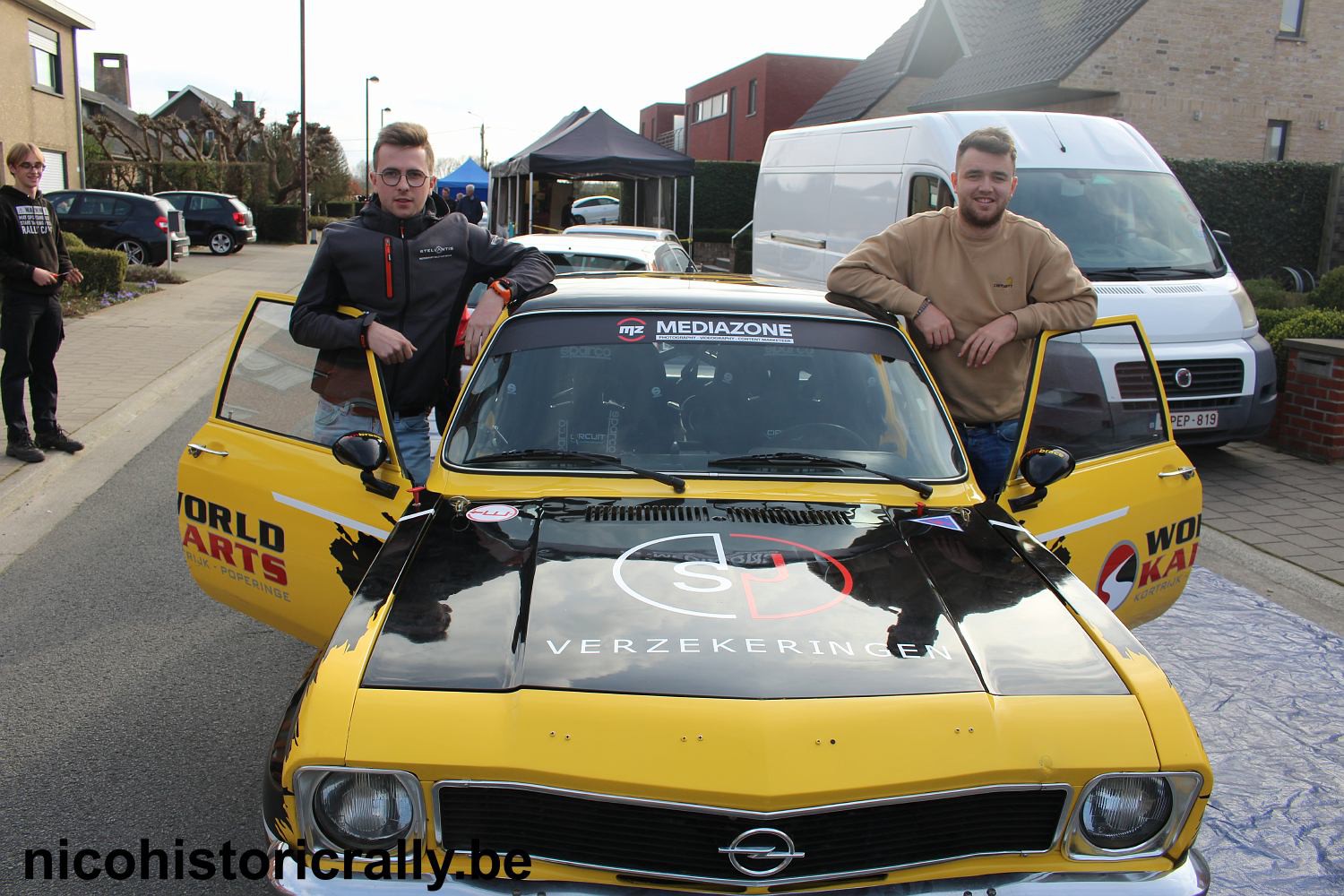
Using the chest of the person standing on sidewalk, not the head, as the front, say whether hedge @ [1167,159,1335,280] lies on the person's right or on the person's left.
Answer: on the person's left

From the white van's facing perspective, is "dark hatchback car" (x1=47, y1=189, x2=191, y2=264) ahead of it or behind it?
behind

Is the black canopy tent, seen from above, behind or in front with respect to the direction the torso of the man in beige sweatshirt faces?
behind

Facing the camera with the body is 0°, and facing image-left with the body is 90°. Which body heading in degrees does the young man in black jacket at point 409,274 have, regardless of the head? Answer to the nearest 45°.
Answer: approximately 0°

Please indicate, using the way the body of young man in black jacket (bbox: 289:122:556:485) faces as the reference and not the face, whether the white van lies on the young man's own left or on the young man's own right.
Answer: on the young man's own left

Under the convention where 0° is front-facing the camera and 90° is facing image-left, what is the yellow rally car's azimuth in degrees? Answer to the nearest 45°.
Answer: approximately 0°

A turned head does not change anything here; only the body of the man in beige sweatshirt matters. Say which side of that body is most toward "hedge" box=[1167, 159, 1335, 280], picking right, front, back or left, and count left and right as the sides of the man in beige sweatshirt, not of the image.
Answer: back

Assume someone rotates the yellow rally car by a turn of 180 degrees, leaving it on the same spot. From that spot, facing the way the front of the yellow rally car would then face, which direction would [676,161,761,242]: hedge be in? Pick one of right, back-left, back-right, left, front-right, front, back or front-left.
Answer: front

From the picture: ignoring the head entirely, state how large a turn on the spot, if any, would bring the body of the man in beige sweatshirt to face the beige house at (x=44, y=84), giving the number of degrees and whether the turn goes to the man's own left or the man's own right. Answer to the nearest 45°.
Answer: approximately 135° to the man's own right

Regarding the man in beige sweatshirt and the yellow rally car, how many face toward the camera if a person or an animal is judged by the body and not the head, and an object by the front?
2

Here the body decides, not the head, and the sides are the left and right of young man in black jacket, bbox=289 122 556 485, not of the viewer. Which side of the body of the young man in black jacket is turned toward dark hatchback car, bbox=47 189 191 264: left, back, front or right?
back
